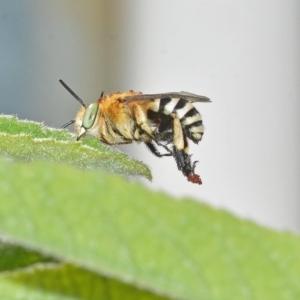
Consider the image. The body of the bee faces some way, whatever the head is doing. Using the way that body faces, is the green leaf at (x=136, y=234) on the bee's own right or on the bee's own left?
on the bee's own left

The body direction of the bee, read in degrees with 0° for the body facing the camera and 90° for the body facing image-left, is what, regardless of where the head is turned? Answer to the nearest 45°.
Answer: approximately 90°
